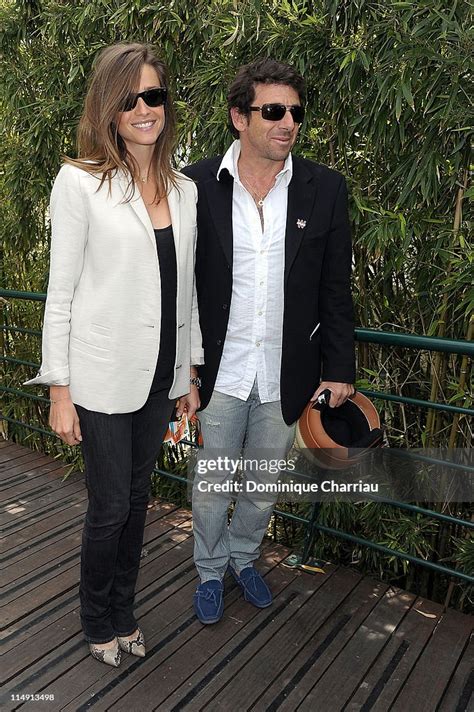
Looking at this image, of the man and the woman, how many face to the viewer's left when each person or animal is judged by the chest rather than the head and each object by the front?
0

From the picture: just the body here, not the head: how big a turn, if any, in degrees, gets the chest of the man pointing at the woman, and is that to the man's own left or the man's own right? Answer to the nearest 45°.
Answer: approximately 45° to the man's own right

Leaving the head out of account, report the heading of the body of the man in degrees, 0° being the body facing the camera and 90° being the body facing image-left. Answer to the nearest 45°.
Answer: approximately 0°

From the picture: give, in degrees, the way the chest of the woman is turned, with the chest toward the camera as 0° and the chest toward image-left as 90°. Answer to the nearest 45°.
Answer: approximately 315°
